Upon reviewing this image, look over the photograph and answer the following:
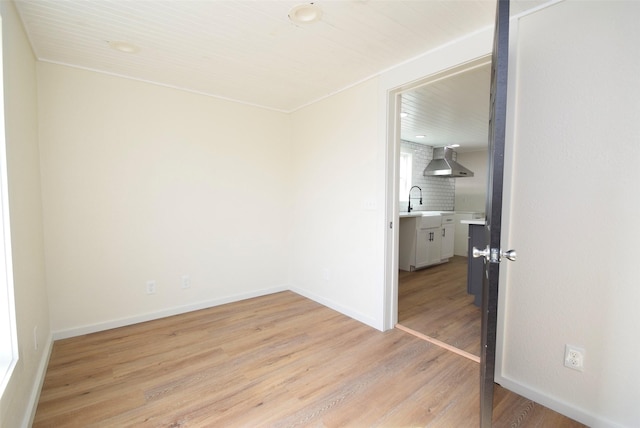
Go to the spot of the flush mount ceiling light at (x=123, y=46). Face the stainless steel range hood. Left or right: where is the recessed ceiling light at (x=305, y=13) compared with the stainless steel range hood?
right

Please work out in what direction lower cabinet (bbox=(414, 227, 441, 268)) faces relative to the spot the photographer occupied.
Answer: facing the viewer and to the right of the viewer

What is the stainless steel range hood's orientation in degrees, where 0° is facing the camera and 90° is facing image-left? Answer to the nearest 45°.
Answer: approximately 315°

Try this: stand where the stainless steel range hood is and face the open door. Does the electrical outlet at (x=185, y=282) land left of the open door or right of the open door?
right

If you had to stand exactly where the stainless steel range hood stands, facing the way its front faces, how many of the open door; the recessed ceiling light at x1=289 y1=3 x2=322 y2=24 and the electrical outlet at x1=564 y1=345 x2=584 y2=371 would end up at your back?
0

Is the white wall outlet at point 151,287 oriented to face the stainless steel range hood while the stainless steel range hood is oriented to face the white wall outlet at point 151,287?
no

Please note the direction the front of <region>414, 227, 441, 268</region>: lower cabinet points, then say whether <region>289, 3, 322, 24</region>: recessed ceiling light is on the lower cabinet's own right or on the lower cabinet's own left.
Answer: on the lower cabinet's own right

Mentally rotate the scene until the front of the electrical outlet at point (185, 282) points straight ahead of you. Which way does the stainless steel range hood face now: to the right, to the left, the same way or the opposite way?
the same way

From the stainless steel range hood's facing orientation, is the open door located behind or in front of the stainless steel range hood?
in front

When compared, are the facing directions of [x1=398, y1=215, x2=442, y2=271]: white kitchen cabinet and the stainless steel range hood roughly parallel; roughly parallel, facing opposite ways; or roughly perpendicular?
roughly parallel

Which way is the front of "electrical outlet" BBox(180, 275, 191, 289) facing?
toward the camera

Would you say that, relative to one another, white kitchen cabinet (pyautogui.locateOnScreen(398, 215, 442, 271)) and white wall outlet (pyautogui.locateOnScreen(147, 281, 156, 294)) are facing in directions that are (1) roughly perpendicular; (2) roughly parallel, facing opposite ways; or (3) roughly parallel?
roughly parallel

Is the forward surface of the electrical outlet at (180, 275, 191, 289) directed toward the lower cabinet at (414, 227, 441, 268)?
no

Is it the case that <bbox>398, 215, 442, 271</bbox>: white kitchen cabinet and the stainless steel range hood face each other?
no

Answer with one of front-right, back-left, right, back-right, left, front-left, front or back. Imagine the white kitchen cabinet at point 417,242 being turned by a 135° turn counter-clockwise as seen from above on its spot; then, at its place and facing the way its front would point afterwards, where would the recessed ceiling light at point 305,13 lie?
back

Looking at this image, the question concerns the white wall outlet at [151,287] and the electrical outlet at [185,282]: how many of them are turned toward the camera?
2

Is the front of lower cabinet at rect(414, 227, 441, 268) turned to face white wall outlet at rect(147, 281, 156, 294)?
no

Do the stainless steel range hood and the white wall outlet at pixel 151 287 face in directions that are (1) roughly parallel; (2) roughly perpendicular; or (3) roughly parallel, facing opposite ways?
roughly parallel

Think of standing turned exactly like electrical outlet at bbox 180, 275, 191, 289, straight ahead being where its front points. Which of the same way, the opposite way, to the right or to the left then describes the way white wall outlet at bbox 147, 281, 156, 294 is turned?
the same way

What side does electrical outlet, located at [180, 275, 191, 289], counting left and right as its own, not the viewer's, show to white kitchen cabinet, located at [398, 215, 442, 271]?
left
